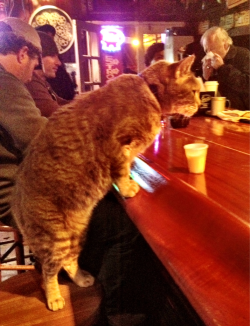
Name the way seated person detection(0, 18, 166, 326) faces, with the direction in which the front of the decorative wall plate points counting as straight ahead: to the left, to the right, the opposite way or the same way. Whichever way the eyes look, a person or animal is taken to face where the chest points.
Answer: to the left

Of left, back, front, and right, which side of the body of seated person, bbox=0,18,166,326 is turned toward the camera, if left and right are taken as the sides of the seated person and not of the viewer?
right

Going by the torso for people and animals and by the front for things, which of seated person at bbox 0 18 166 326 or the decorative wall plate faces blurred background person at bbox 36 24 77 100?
the decorative wall plate

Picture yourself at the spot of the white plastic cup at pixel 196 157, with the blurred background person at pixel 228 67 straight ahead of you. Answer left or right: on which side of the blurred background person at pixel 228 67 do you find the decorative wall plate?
left

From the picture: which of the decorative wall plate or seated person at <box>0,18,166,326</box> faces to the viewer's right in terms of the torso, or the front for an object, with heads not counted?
the seated person

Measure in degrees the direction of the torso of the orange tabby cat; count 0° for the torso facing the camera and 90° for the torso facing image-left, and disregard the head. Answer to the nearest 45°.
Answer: approximately 270°

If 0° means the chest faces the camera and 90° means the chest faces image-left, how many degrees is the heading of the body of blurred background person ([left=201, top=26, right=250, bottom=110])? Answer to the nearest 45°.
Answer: approximately 45°

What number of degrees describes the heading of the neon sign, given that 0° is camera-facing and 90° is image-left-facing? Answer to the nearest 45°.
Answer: approximately 0°

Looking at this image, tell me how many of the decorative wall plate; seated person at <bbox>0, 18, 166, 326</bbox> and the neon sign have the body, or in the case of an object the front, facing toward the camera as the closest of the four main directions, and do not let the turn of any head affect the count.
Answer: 2

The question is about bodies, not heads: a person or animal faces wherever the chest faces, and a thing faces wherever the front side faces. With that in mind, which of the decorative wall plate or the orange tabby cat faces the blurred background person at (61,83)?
the decorative wall plate
